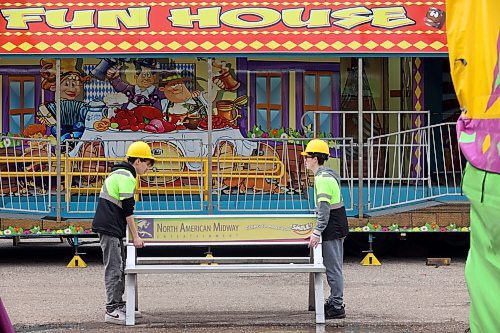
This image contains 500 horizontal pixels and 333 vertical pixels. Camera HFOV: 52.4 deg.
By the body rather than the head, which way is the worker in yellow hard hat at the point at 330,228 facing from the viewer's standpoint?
to the viewer's left

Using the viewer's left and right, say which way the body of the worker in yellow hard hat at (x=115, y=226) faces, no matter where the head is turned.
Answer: facing to the right of the viewer

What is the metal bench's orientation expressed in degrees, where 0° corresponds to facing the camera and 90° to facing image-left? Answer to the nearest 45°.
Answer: approximately 0°

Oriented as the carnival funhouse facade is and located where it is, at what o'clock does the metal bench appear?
The metal bench is roughly at 12 o'clock from the carnival funhouse facade.

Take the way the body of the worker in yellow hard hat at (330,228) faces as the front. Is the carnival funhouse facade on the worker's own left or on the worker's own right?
on the worker's own right

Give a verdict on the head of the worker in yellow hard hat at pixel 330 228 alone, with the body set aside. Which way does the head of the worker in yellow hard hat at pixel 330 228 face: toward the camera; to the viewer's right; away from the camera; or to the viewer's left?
to the viewer's left

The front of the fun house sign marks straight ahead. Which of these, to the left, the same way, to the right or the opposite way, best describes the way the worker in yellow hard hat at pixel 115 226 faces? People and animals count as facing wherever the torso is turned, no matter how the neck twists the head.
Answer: to the left

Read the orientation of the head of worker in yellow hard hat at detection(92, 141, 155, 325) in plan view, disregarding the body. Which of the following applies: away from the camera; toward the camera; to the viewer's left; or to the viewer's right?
to the viewer's right
